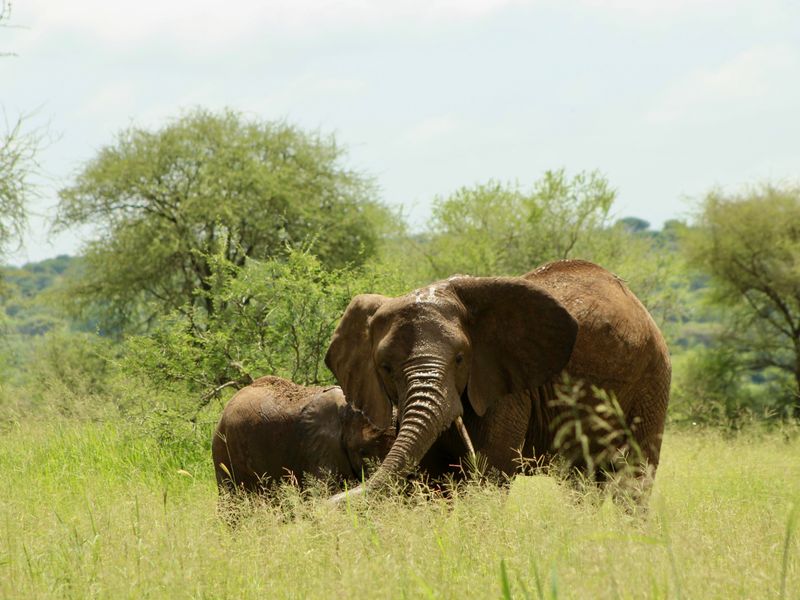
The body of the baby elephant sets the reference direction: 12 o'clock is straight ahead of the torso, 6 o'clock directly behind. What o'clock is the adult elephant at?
The adult elephant is roughly at 1 o'clock from the baby elephant.

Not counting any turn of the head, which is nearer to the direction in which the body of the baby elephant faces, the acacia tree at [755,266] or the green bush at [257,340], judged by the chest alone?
the acacia tree

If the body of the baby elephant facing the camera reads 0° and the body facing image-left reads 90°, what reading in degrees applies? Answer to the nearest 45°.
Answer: approximately 270°

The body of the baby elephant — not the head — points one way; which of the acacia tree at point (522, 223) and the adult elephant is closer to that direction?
the adult elephant

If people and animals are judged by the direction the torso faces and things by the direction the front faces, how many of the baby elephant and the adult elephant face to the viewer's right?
1

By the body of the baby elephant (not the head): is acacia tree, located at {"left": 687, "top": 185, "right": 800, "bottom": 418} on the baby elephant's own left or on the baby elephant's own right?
on the baby elephant's own left

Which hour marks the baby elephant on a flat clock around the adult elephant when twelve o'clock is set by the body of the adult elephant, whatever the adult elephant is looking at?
The baby elephant is roughly at 2 o'clock from the adult elephant.

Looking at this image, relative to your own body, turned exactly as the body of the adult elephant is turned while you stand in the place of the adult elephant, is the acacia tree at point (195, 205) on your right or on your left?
on your right

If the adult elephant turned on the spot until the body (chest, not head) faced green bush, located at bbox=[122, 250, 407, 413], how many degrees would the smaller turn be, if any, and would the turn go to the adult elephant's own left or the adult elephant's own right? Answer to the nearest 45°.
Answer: approximately 90° to the adult elephant's own right

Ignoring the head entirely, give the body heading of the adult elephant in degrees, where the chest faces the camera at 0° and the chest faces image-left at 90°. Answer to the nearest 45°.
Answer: approximately 45°
